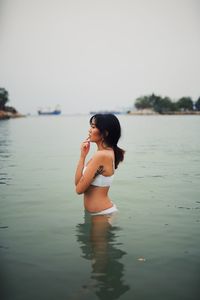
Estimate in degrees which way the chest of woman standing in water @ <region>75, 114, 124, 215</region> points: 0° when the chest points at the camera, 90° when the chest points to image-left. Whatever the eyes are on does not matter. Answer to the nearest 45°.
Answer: approximately 90°

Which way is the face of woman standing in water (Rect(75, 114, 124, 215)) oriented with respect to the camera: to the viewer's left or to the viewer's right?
to the viewer's left
